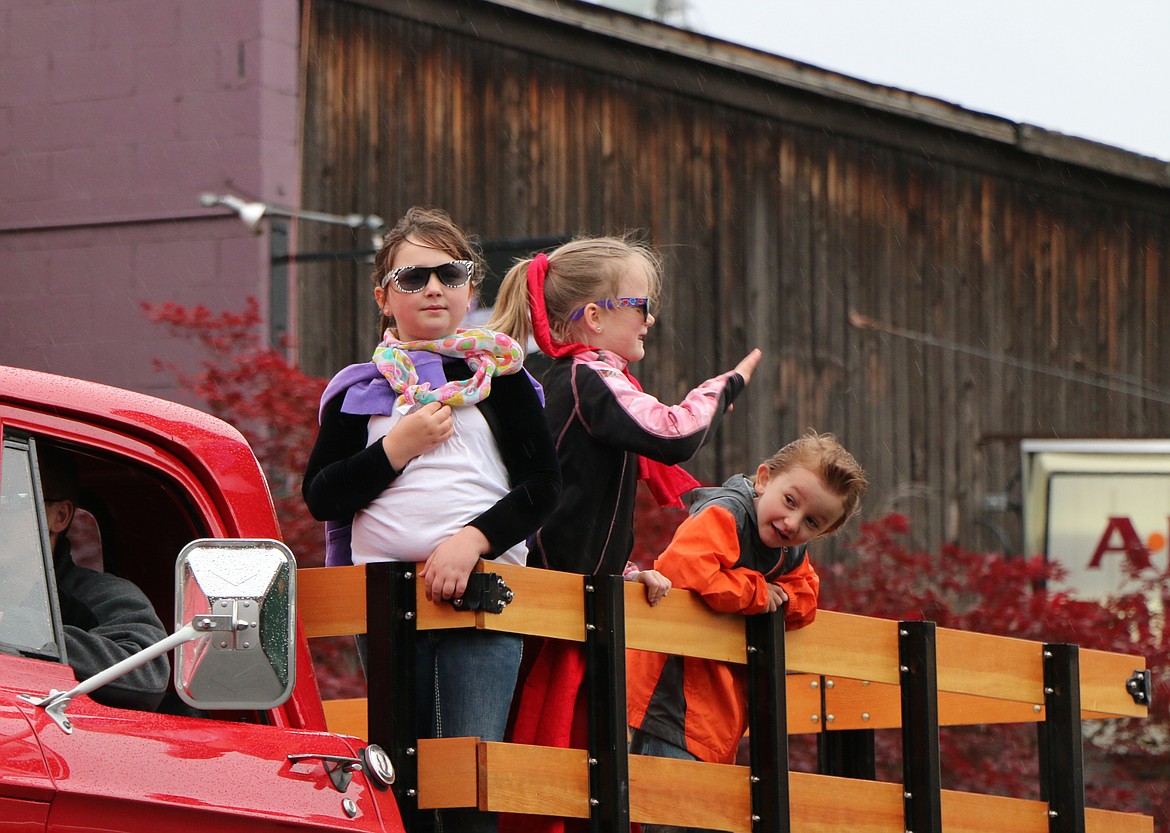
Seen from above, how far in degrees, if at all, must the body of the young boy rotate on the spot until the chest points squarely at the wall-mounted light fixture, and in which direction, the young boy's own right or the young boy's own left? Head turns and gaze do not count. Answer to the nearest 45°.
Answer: approximately 180°

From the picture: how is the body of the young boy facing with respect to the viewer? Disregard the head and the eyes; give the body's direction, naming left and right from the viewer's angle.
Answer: facing the viewer and to the right of the viewer
